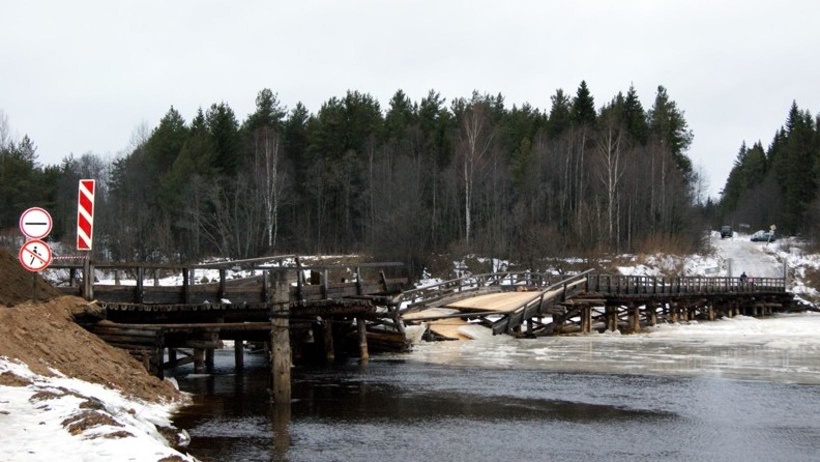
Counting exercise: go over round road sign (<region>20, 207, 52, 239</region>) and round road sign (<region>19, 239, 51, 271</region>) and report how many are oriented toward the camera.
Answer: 2

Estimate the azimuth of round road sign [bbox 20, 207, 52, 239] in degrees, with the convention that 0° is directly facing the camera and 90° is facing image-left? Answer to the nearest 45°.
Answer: approximately 0°

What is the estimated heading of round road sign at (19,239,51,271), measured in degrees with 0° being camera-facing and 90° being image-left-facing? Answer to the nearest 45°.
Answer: approximately 0°

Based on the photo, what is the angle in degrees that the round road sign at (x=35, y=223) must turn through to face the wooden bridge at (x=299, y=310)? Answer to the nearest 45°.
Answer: approximately 135° to its left
